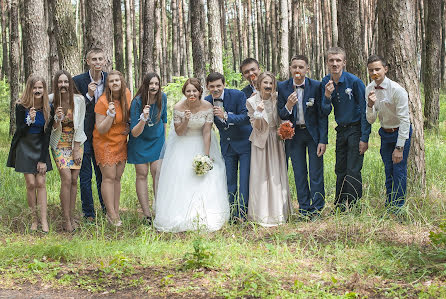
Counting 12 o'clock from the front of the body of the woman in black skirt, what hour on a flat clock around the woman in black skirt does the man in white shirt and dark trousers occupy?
The man in white shirt and dark trousers is roughly at 10 o'clock from the woman in black skirt.

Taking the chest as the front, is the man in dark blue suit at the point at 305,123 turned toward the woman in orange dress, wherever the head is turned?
no

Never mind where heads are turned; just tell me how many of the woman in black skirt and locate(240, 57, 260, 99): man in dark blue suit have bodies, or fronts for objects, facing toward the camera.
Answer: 2

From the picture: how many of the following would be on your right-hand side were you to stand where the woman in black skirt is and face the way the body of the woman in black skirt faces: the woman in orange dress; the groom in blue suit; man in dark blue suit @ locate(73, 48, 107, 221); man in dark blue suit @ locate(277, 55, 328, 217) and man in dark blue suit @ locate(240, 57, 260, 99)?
0

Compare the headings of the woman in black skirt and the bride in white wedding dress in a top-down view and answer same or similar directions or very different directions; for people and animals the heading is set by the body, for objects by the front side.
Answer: same or similar directions

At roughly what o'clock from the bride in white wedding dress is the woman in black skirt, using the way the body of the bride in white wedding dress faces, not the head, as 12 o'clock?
The woman in black skirt is roughly at 3 o'clock from the bride in white wedding dress.

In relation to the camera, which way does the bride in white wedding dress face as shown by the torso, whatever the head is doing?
toward the camera

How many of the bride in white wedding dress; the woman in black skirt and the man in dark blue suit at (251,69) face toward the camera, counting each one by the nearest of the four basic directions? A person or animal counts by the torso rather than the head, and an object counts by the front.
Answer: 3

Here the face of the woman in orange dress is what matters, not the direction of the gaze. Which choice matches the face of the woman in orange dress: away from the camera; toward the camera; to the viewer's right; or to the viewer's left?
toward the camera

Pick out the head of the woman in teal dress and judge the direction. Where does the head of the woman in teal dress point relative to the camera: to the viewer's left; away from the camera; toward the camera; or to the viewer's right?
toward the camera

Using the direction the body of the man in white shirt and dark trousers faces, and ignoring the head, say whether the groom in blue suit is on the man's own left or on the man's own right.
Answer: on the man's own right

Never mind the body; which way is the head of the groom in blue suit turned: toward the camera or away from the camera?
toward the camera

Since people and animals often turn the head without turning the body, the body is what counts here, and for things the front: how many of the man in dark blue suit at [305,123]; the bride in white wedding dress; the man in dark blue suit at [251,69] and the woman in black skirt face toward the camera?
4

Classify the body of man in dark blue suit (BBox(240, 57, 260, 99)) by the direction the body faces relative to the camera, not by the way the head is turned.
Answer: toward the camera

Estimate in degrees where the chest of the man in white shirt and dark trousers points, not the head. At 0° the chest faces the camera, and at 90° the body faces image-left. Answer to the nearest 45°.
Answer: approximately 45°

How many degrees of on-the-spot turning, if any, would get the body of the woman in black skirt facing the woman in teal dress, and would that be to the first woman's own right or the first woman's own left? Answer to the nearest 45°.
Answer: approximately 90° to the first woman's own left

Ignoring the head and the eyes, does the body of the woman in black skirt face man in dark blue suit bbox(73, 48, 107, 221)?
no

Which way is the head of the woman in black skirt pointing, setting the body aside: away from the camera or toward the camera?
toward the camera
